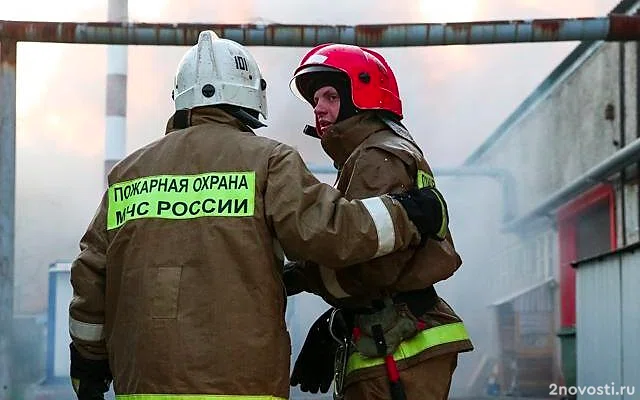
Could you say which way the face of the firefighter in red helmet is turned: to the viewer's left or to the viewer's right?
to the viewer's left

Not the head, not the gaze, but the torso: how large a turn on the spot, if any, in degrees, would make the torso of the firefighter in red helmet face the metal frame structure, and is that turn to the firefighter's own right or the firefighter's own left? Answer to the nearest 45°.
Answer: approximately 90° to the firefighter's own right

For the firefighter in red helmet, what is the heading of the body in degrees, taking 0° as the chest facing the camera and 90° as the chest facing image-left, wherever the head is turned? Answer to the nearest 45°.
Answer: approximately 90°

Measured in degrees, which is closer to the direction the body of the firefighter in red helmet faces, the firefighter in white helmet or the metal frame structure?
the firefighter in white helmet

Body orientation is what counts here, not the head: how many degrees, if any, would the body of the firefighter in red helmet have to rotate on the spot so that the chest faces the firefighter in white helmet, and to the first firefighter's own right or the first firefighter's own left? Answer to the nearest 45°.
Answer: approximately 45° to the first firefighter's own left
